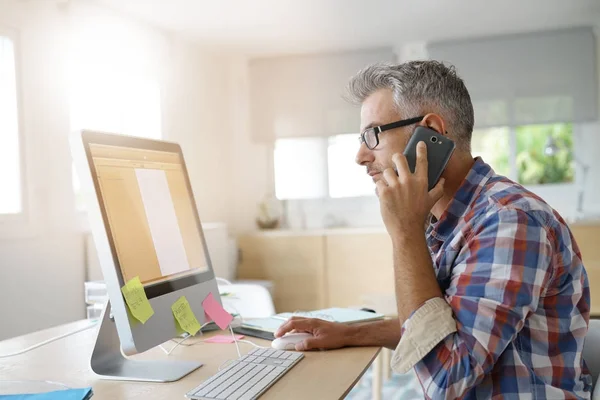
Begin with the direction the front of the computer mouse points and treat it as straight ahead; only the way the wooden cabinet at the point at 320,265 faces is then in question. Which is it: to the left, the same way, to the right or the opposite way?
to the left

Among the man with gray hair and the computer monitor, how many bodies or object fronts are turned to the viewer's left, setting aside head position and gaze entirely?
1

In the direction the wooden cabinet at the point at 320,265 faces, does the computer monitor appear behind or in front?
in front

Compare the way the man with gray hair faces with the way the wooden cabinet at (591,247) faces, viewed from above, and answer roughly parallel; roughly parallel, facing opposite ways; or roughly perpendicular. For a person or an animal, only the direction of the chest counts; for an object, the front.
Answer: roughly perpendicular

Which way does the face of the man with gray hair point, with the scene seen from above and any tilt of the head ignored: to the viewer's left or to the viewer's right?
to the viewer's left

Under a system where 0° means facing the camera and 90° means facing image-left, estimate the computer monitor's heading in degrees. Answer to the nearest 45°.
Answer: approximately 315°

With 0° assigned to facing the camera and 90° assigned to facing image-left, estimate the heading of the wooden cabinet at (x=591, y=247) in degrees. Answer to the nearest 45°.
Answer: approximately 0°

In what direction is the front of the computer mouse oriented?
to the viewer's left

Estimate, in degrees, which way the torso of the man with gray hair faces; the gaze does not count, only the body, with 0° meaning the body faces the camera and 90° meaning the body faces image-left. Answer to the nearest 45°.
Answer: approximately 90°

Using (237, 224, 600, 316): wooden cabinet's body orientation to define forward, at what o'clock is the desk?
The desk is roughly at 12 o'clock from the wooden cabinet.

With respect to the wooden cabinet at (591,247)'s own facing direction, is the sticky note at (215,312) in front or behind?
in front

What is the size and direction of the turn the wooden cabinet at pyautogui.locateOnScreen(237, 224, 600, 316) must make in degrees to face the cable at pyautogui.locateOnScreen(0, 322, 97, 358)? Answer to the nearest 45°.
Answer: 0° — it already faces it

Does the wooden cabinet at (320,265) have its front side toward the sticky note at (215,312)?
yes
